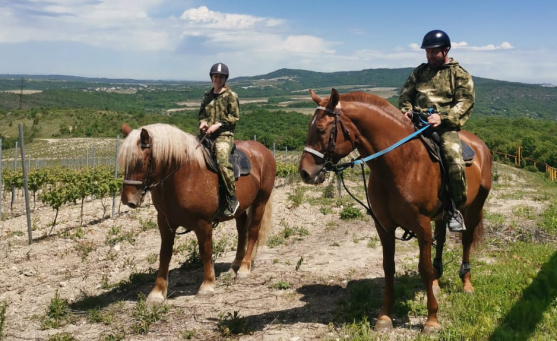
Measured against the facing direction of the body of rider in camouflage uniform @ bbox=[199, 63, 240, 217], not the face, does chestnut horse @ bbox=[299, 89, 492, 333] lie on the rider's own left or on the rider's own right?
on the rider's own left

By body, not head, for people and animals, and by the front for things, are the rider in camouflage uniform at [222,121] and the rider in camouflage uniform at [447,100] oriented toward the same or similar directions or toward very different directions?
same or similar directions

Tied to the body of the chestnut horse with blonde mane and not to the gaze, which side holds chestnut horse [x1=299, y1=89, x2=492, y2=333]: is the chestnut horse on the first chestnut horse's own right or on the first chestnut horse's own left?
on the first chestnut horse's own left

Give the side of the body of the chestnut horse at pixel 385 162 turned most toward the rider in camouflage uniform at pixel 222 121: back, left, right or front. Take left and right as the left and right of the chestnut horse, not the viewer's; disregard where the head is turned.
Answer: right

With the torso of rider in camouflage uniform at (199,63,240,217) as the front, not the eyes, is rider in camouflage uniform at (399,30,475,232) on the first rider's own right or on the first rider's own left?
on the first rider's own left

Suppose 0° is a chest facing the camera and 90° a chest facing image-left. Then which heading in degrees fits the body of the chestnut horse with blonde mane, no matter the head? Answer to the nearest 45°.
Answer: approximately 45°

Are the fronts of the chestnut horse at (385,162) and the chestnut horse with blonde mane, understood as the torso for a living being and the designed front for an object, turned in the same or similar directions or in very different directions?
same or similar directions

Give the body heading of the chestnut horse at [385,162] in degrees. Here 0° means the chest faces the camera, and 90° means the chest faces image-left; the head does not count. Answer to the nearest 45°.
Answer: approximately 45°

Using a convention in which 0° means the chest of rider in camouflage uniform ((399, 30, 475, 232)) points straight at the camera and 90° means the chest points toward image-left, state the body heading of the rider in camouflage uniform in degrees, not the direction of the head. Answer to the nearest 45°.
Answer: approximately 45°

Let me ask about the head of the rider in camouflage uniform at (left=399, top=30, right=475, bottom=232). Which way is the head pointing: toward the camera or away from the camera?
toward the camera
